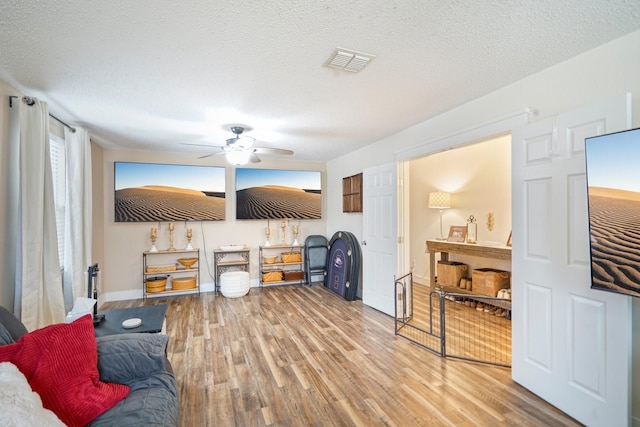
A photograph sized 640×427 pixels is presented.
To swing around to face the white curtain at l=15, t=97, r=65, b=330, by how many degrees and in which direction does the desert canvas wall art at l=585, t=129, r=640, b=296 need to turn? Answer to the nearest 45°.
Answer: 0° — it already faces it

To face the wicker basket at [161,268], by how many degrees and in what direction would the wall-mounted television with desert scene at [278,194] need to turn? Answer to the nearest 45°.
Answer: approximately 90° to its right

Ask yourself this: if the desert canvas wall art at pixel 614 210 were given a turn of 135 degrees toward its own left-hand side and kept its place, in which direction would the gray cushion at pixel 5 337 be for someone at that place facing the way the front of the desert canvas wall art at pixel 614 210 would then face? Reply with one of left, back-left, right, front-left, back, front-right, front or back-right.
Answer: back-right

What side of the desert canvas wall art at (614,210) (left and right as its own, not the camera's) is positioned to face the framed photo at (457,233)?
right

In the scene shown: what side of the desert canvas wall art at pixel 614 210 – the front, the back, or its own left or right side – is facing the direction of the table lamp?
right

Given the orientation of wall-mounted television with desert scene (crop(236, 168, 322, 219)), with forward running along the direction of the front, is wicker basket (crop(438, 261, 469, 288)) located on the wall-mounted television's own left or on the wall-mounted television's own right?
on the wall-mounted television's own left

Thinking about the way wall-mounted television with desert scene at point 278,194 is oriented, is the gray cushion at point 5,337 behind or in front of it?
in front

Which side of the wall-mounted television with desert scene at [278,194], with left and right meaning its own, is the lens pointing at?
front

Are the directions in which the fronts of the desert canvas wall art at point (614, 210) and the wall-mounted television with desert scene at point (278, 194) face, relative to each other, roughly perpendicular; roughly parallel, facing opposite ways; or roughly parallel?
roughly perpendicular

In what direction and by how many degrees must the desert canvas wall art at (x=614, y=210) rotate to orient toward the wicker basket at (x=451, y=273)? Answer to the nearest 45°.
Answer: approximately 90° to its right

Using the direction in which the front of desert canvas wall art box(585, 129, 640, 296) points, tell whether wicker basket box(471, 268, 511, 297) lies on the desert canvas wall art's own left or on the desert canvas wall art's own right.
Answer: on the desert canvas wall art's own right

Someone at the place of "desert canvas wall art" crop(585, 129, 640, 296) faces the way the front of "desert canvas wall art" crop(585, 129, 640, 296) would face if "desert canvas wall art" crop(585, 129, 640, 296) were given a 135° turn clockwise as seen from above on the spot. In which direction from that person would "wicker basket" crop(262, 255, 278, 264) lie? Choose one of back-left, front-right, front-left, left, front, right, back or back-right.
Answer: left

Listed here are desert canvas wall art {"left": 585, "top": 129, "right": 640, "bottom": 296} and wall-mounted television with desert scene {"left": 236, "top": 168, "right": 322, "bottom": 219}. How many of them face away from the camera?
0

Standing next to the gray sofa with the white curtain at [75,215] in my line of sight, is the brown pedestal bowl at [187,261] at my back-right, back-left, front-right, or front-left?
front-right

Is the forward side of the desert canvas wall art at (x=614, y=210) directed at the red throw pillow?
yes

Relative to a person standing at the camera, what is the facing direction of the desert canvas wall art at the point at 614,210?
facing the viewer and to the left of the viewer
